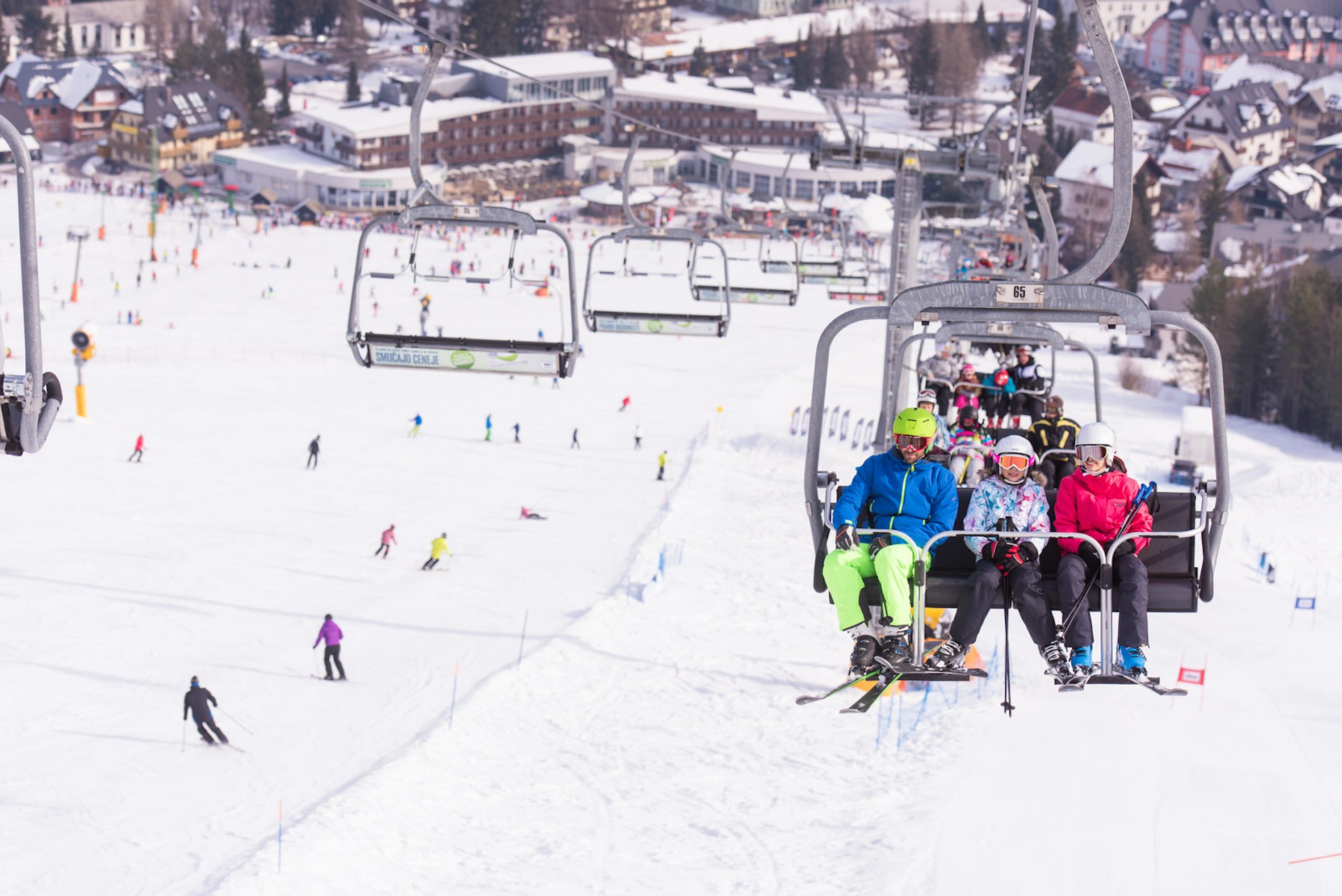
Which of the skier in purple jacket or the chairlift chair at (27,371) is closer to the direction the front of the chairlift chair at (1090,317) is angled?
the chairlift chair

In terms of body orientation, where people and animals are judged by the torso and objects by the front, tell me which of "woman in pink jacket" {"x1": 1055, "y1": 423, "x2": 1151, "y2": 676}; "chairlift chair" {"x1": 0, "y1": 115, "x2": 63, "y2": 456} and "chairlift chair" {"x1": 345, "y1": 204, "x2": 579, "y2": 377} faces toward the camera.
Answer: the woman in pink jacket

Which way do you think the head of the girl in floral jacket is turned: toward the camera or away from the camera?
toward the camera

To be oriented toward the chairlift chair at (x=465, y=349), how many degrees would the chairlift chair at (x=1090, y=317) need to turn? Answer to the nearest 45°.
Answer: approximately 135° to its right

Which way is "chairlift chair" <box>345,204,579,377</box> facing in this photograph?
away from the camera

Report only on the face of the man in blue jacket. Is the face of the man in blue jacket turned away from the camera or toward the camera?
toward the camera

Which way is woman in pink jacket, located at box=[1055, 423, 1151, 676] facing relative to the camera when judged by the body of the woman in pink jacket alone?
toward the camera

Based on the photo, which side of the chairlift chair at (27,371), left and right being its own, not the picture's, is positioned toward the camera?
back

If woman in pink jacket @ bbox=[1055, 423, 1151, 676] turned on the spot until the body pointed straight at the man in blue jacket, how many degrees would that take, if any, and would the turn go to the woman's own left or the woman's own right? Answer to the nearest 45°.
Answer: approximately 90° to the woman's own right

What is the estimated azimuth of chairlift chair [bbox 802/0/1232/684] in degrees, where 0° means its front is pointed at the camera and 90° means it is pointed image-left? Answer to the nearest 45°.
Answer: approximately 0°

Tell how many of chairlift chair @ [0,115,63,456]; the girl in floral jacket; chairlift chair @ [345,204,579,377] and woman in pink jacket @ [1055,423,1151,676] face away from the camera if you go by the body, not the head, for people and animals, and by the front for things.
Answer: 2
